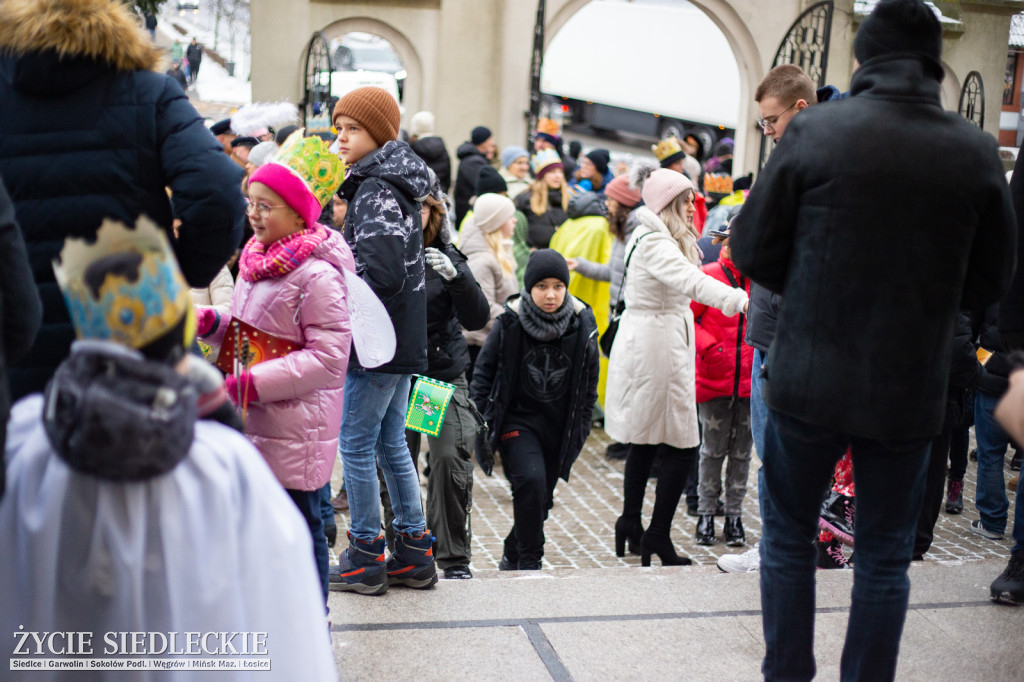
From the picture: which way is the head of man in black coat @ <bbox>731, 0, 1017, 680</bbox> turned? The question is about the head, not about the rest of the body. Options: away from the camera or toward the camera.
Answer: away from the camera

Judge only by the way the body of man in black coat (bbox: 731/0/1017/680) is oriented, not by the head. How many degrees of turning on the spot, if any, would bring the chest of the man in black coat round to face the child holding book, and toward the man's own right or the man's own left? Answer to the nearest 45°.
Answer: approximately 90° to the man's own left

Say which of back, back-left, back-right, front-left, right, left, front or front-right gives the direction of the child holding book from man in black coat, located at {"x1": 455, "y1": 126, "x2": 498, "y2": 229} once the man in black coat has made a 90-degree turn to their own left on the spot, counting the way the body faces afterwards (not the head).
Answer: back

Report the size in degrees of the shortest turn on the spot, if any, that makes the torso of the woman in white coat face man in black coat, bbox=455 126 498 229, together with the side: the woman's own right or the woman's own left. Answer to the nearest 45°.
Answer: approximately 90° to the woman's own left

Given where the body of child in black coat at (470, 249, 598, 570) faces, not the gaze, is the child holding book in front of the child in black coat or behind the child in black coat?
in front

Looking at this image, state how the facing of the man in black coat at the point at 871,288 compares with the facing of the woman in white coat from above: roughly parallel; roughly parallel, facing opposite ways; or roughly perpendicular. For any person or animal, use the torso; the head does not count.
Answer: roughly perpendicular

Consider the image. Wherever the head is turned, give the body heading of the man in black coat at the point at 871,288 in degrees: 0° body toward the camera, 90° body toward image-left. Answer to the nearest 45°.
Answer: approximately 180°

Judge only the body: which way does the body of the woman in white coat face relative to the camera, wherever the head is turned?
to the viewer's right
